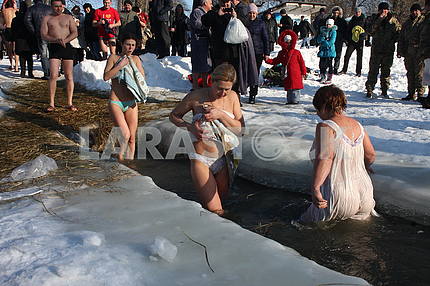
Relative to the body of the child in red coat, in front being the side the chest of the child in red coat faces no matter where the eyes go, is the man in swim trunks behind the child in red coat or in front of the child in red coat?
in front

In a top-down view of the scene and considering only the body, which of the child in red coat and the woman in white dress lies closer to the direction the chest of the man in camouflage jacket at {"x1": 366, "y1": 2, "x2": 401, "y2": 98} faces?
the woman in white dress

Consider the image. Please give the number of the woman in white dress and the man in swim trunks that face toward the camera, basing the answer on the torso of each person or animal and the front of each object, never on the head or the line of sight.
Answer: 1

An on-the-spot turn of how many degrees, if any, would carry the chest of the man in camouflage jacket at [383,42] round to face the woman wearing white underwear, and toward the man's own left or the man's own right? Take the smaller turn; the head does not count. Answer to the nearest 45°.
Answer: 0° — they already face them

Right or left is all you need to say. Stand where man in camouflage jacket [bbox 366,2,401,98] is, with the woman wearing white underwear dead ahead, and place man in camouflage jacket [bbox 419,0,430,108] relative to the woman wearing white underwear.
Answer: left

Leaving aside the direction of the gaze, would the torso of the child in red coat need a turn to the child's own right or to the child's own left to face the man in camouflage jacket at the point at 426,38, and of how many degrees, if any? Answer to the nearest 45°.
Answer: approximately 135° to the child's own left

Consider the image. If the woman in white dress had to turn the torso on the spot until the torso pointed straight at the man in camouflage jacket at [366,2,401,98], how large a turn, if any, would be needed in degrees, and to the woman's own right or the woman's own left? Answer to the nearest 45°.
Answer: approximately 45° to the woman's own right

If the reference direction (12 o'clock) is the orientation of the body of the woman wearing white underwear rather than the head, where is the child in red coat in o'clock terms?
The child in red coat is roughly at 8 o'clock from the woman wearing white underwear.

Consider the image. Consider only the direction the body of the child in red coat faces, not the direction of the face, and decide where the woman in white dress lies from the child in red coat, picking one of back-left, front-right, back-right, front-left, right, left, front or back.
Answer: front-left

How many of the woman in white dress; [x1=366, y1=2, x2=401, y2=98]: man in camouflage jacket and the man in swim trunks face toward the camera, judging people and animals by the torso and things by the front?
2

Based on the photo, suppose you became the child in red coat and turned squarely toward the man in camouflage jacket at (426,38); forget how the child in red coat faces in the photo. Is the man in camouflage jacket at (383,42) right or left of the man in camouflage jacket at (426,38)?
left
